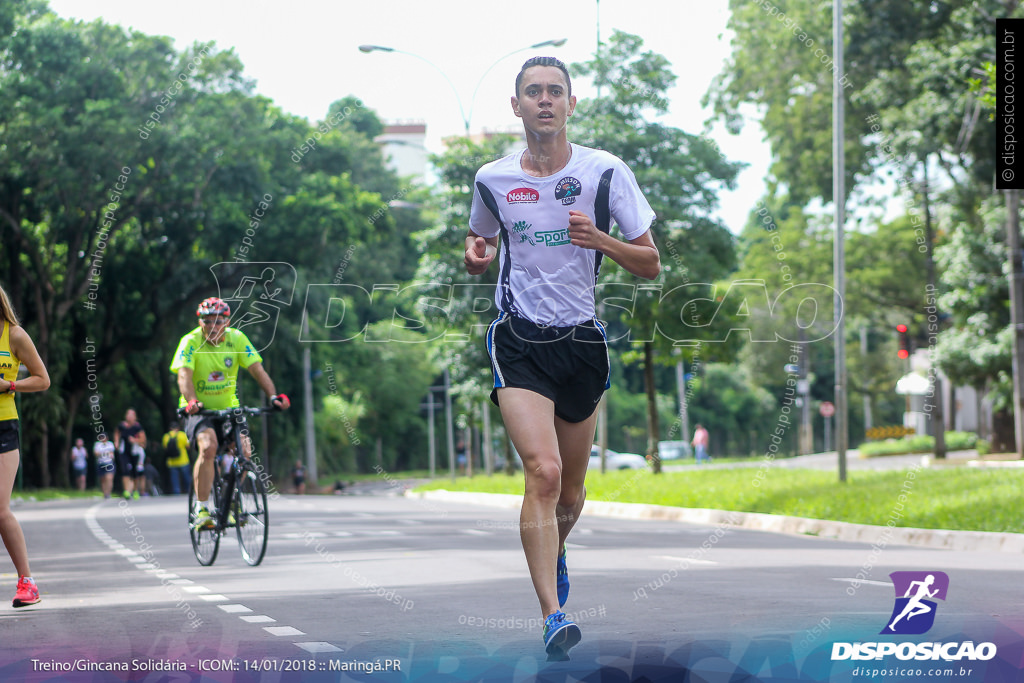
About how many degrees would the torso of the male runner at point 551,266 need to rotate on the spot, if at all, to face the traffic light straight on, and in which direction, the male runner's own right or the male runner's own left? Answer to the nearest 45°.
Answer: approximately 180°

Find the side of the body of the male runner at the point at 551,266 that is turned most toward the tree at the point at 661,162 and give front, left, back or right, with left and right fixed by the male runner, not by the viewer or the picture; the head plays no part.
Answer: back

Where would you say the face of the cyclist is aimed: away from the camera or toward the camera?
toward the camera

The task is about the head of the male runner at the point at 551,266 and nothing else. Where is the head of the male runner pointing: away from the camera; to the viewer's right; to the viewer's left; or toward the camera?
toward the camera

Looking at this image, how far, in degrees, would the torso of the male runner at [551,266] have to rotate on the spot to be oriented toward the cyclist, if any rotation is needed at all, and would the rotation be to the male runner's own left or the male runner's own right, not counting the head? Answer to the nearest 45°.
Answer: approximately 135° to the male runner's own right

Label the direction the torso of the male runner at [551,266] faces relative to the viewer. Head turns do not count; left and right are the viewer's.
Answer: facing the viewer

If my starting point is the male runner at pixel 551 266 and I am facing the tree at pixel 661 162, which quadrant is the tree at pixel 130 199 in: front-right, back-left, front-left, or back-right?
front-left

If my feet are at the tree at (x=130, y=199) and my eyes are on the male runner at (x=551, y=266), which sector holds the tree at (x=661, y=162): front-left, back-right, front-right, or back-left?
front-left

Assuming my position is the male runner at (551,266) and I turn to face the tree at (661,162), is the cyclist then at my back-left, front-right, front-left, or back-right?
front-left

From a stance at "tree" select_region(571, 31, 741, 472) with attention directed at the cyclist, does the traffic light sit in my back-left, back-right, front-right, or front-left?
back-left
